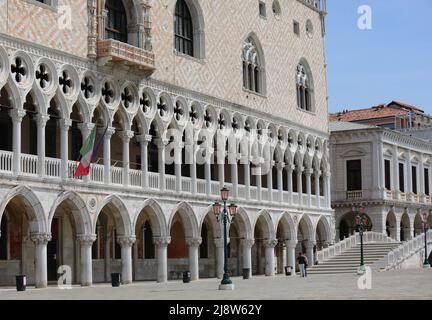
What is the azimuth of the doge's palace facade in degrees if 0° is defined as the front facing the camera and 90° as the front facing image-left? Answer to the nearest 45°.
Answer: approximately 315°

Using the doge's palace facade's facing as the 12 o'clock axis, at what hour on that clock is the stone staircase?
The stone staircase is roughly at 9 o'clock from the doge's palace facade.
